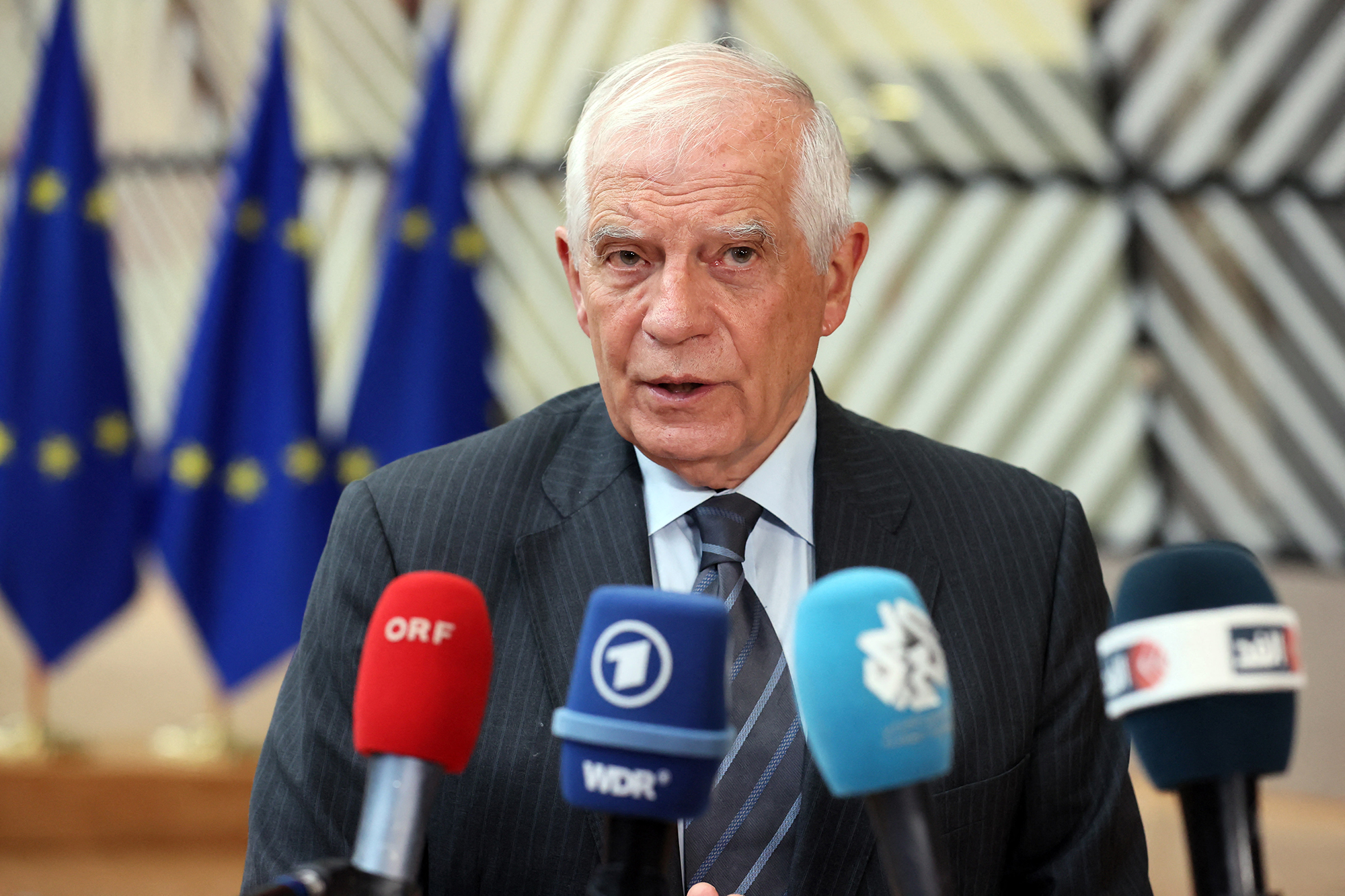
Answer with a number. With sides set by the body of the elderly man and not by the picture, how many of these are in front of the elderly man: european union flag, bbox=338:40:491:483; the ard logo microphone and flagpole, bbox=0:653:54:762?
1

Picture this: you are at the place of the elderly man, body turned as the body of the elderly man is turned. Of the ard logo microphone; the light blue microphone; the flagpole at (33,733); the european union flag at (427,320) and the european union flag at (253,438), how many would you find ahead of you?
2

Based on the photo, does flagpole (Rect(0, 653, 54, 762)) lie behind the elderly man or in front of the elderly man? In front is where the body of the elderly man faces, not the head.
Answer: behind

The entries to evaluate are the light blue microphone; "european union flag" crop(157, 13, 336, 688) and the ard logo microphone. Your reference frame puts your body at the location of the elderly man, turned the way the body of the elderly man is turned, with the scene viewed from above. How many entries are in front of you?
2

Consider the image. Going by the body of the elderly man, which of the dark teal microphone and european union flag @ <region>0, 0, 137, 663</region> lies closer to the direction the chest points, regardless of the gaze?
the dark teal microphone

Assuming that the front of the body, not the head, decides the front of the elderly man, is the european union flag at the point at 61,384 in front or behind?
behind

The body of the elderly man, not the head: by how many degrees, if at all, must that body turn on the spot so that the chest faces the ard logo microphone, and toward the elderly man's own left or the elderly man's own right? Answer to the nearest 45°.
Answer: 0° — they already face it

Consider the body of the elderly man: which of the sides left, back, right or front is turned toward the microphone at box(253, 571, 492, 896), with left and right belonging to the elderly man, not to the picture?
front

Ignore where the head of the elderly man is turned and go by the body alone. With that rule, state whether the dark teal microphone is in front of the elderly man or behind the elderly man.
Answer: in front

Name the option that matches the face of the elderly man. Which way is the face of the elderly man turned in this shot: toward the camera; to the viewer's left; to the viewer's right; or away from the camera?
toward the camera

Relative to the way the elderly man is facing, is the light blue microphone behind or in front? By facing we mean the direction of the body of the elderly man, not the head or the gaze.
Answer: in front

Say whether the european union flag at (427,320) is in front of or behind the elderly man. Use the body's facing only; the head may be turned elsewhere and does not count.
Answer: behind

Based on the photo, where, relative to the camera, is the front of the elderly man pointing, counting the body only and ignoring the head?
toward the camera

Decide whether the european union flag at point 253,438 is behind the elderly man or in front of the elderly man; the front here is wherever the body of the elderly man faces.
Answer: behind
